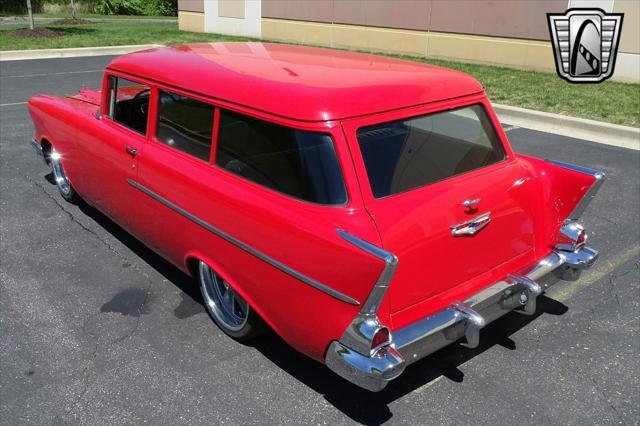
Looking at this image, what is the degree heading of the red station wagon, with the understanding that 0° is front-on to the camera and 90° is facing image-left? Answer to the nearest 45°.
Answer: approximately 135°

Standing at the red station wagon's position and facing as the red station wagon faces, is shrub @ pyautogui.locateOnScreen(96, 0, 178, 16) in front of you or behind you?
in front
